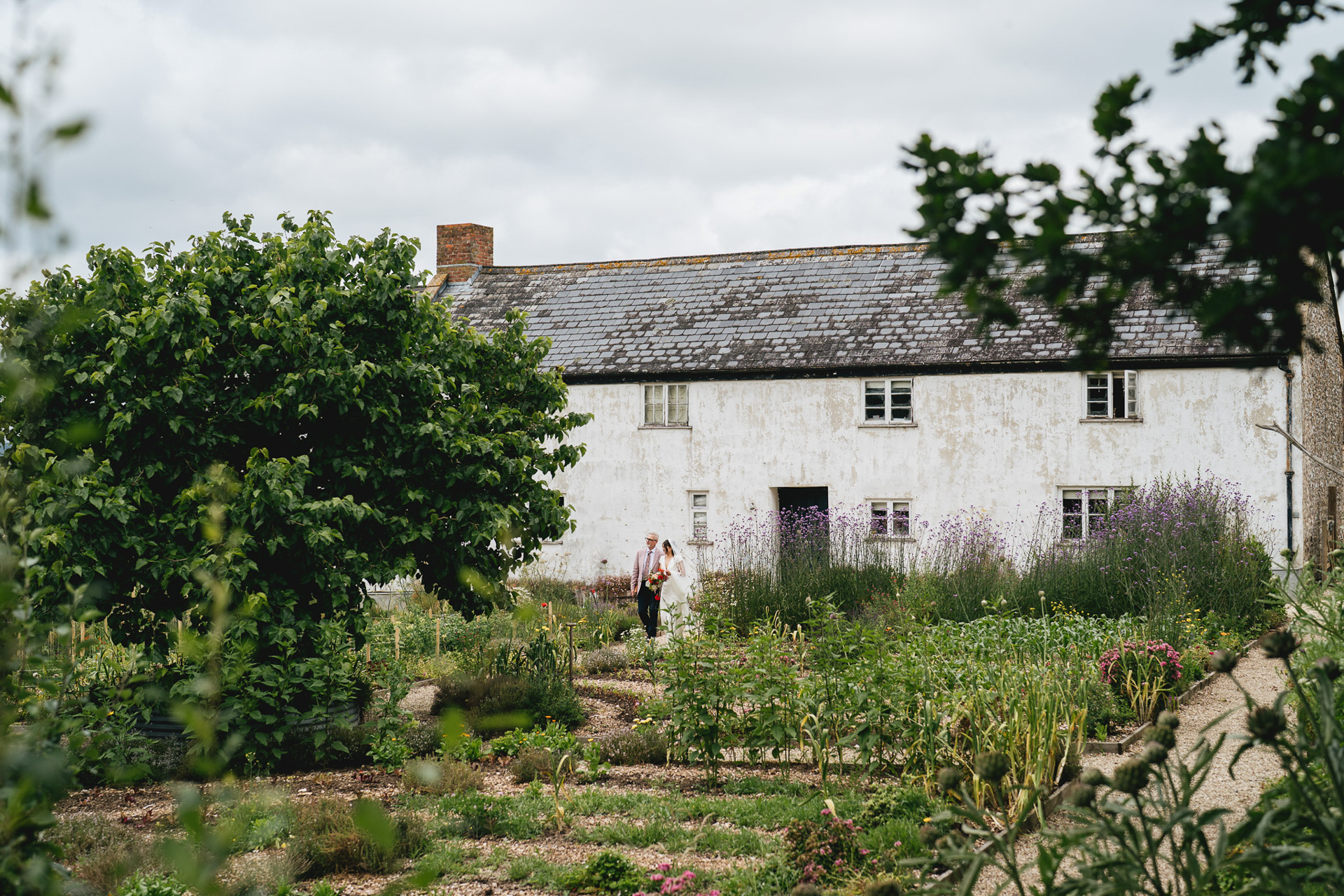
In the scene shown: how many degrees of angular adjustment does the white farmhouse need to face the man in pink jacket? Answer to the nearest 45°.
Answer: approximately 45° to its right

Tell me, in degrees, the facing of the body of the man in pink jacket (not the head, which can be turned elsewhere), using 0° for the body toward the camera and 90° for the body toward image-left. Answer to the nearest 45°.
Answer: approximately 0°

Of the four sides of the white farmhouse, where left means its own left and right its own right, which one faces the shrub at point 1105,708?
front

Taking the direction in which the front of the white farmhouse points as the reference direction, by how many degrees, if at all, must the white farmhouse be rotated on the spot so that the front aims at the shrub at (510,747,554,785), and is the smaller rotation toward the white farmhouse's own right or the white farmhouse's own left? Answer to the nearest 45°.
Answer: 0° — it already faces it

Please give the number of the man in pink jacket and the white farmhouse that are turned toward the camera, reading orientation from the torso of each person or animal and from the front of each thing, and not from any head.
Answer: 2

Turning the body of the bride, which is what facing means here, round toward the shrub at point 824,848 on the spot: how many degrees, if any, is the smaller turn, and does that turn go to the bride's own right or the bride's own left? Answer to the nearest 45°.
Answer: approximately 45° to the bride's own left

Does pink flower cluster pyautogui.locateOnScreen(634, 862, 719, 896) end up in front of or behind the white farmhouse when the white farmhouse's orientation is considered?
in front

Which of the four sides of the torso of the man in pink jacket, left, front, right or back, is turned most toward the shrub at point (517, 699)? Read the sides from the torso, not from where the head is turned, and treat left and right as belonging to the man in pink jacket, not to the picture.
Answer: front

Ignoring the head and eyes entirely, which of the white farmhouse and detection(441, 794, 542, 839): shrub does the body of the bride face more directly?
the shrub

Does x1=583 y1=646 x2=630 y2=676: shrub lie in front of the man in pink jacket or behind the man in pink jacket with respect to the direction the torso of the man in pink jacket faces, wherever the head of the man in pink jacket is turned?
in front
